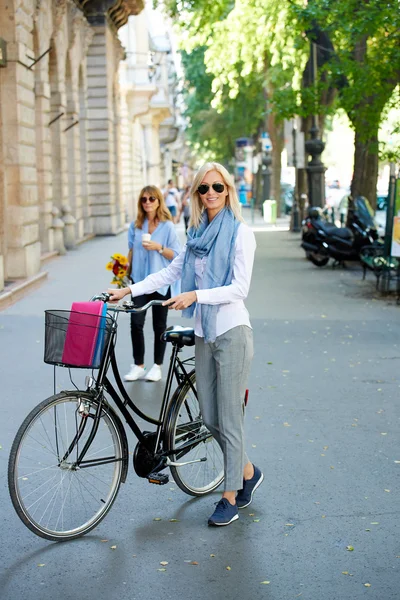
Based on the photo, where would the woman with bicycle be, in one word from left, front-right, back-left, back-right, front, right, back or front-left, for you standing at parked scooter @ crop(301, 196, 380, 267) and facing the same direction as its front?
back-right

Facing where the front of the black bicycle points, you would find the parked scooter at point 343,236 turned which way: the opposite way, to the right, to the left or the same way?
the opposite way

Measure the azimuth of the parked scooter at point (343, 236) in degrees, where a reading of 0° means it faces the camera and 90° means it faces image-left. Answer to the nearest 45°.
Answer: approximately 225°

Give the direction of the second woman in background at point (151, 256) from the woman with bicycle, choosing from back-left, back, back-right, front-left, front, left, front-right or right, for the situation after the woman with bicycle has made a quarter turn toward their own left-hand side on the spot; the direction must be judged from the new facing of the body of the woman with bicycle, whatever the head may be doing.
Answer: back-left

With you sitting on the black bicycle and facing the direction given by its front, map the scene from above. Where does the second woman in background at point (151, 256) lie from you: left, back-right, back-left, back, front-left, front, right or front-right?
back-right

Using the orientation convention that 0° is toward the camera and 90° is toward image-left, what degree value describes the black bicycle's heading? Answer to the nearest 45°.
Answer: approximately 45°

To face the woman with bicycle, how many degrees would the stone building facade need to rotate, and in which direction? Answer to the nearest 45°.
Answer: approximately 90° to its right

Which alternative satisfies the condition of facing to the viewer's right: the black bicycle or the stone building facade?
the stone building facade

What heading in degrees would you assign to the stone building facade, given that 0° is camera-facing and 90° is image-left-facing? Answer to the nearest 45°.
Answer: approximately 270°

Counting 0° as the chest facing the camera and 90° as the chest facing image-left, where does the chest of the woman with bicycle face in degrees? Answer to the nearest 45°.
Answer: approximately 45°
